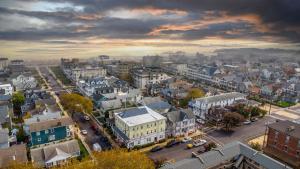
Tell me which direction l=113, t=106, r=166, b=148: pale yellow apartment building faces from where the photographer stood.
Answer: facing the viewer and to the right of the viewer

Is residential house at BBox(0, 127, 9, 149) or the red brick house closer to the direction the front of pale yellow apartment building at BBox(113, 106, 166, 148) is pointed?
the red brick house

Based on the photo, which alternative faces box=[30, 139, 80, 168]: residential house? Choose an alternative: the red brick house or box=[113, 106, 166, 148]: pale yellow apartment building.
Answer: the red brick house

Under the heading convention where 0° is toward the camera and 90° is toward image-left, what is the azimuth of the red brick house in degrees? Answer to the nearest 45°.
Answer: approximately 45°

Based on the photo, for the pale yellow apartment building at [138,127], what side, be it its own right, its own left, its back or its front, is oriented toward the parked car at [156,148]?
front

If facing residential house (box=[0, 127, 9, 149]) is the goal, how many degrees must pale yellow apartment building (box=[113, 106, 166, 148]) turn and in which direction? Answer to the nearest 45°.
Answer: approximately 135° to its right

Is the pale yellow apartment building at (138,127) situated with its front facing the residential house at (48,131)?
no

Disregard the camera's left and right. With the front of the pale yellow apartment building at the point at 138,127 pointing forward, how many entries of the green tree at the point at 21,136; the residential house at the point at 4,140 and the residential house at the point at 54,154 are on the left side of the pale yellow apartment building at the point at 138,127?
0

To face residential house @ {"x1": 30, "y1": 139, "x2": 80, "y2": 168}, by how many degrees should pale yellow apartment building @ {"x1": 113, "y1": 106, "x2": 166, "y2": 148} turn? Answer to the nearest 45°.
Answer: approximately 90° to its right

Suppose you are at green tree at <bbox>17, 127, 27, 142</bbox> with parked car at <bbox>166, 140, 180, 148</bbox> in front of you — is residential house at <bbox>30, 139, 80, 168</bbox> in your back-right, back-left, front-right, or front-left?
front-right

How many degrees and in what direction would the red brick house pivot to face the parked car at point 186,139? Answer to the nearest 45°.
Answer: approximately 45° to its right

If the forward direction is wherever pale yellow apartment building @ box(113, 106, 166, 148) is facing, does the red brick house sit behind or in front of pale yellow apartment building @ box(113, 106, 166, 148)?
in front

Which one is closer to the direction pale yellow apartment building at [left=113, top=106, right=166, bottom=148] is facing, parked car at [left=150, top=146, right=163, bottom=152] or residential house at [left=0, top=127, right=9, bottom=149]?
the parked car

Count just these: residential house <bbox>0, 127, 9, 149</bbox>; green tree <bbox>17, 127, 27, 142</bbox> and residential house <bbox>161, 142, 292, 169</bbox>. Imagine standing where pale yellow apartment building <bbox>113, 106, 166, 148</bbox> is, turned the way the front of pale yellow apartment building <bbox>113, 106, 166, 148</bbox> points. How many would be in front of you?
1

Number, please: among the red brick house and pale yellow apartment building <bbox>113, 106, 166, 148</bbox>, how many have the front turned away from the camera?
0

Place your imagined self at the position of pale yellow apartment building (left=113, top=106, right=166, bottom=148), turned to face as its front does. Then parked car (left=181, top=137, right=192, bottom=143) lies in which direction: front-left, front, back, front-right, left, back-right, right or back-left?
front-left

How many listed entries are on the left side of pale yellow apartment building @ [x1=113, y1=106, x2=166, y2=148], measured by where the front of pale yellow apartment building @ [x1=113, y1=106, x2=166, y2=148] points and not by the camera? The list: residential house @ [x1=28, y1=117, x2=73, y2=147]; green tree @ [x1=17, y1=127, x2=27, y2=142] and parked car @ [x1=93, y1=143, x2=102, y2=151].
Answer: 0
